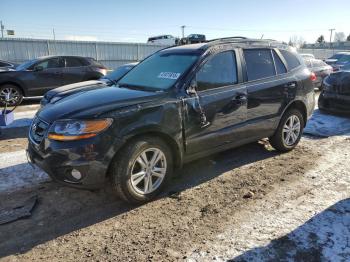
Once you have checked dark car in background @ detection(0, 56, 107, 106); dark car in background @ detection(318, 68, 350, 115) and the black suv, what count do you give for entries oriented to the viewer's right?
0

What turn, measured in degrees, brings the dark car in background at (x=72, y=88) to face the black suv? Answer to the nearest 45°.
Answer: approximately 90° to its left

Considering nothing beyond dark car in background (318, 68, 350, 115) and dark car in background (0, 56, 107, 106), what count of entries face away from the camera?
0

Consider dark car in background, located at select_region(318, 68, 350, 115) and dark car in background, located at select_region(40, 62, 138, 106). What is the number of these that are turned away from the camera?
0

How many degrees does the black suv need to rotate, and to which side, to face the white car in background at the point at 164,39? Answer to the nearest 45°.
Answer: approximately 135° to its right

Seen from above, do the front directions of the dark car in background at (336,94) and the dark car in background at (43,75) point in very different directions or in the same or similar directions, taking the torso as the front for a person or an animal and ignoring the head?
same or similar directions

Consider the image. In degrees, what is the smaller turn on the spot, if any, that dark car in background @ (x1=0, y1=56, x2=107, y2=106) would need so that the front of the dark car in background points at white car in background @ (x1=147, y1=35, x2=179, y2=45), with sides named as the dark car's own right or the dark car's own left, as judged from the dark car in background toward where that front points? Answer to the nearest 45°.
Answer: approximately 135° to the dark car's own right

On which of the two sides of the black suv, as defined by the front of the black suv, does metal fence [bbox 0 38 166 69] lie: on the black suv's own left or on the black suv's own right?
on the black suv's own right

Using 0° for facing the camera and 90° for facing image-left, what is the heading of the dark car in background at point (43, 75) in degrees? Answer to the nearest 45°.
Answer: approximately 90°

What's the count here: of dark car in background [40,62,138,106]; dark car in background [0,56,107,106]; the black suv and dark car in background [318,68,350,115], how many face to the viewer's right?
0

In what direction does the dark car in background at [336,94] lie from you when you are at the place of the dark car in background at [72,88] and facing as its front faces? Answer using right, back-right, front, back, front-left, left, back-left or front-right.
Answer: back-left

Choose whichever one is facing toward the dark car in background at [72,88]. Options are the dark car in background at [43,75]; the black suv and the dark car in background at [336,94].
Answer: the dark car in background at [336,94]

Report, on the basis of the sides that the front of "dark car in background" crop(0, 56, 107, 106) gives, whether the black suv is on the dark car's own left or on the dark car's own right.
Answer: on the dark car's own left

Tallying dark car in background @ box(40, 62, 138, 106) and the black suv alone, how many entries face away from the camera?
0

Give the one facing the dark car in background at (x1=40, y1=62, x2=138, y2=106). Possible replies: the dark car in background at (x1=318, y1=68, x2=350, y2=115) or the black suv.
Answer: the dark car in background at (x1=318, y1=68, x2=350, y2=115)

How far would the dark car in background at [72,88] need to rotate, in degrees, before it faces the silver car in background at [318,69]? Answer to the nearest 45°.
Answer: approximately 180°

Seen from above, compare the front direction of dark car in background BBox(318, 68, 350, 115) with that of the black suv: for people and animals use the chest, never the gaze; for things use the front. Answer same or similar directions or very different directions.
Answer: same or similar directions

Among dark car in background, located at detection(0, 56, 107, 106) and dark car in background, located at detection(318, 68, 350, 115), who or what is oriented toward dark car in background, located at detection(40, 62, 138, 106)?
dark car in background, located at detection(318, 68, 350, 115)

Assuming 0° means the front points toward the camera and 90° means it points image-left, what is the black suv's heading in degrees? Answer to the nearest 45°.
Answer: approximately 45°

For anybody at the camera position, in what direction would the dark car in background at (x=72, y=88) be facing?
facing the viewer and to the left of the viewer

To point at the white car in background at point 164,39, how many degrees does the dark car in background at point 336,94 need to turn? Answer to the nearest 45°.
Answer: approximately 90° to its right

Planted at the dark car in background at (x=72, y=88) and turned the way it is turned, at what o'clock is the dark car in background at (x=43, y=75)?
the dark car in background at (x=43, y=75) is roughly at 4 o'clock from the dark car in background at (x=72, y=88).

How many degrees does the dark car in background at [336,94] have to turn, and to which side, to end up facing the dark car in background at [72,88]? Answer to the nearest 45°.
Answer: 0° — it already faces it
